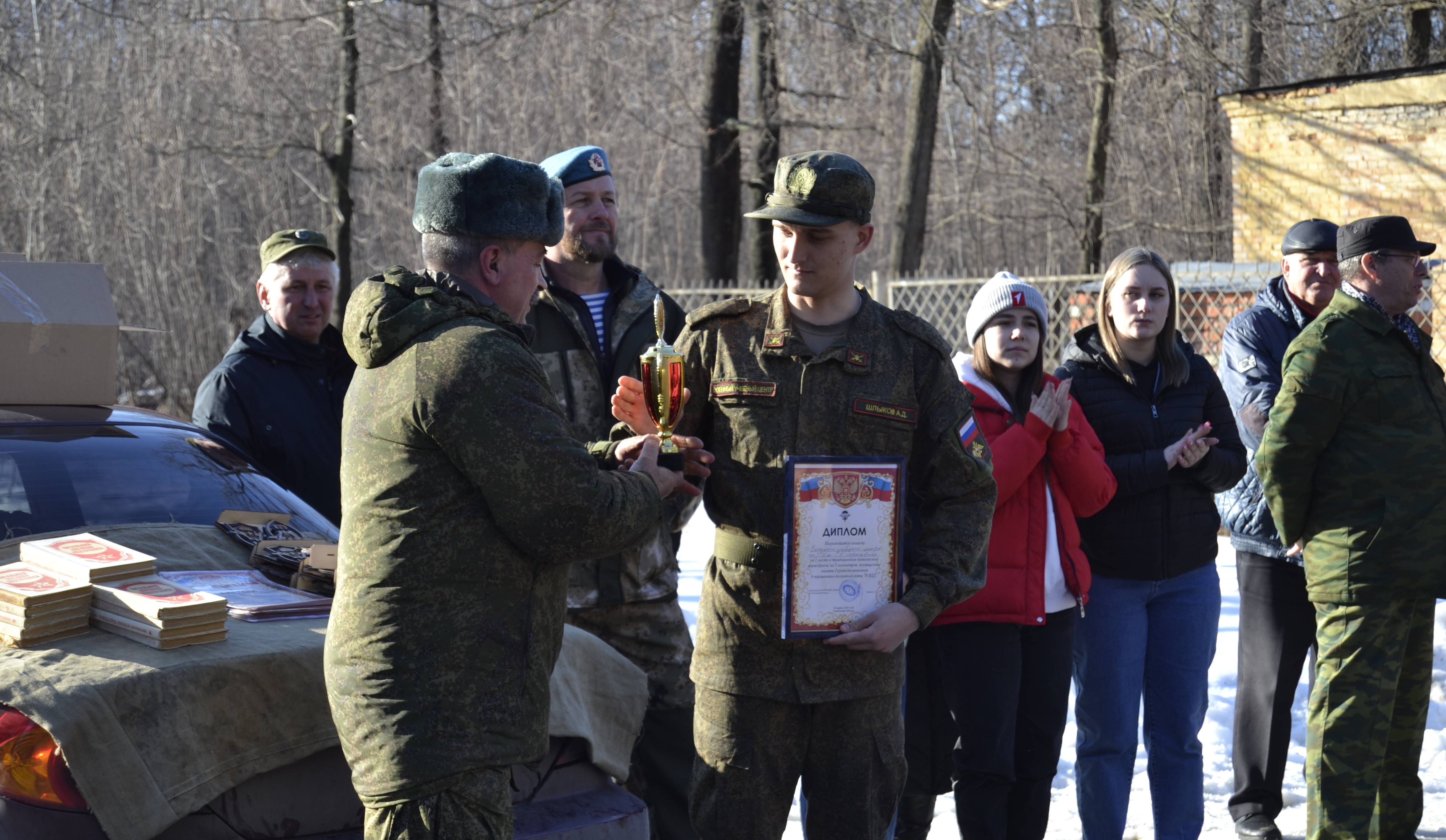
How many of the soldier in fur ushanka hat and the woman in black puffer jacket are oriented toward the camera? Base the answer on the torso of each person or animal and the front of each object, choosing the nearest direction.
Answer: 1

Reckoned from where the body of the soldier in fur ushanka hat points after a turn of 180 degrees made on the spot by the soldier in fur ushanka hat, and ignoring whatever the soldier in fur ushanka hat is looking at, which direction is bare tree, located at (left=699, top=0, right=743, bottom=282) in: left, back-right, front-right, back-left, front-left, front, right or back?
back-right

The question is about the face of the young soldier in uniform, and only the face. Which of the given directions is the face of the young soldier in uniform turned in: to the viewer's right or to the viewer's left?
to the viewer's left

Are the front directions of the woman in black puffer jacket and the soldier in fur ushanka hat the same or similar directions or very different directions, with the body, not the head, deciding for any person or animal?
very different directions

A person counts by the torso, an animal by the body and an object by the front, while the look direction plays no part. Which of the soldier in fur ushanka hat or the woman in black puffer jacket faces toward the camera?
the woman in black puffer jacket

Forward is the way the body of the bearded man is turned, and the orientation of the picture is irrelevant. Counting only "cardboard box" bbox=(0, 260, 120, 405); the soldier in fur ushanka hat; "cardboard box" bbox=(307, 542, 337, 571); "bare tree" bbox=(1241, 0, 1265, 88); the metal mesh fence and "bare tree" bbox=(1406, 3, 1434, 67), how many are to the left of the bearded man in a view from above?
3

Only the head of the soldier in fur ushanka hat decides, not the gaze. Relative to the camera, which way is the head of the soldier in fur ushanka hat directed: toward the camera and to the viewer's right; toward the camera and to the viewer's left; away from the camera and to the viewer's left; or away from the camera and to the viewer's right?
away from the camera and to the viewer's right

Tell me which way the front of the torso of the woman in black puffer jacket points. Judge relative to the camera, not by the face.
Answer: toward the camera

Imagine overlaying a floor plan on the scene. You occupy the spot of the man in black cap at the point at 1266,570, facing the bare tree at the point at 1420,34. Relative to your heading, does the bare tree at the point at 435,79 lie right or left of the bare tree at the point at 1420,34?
left

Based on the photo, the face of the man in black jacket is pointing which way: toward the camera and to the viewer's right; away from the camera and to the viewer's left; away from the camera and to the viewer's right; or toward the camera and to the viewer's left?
toward the camera and to the viewer's right

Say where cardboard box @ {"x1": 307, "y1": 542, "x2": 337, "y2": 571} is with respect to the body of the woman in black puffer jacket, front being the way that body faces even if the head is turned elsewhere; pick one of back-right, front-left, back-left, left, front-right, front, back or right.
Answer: front-right

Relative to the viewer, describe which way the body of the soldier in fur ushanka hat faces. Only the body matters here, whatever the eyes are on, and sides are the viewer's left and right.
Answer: facing away from the viewer and to the right of the viewer

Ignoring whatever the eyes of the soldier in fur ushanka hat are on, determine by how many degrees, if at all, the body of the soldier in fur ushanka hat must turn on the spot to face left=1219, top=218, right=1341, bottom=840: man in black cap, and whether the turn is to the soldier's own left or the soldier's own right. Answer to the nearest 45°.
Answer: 0° — they already face them

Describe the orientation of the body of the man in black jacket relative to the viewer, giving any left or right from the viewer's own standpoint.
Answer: facing the viewer and to the right of the viewer

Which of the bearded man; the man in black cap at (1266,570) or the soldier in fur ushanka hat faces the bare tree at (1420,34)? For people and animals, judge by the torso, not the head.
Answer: the soldier in fur ushanka hat
